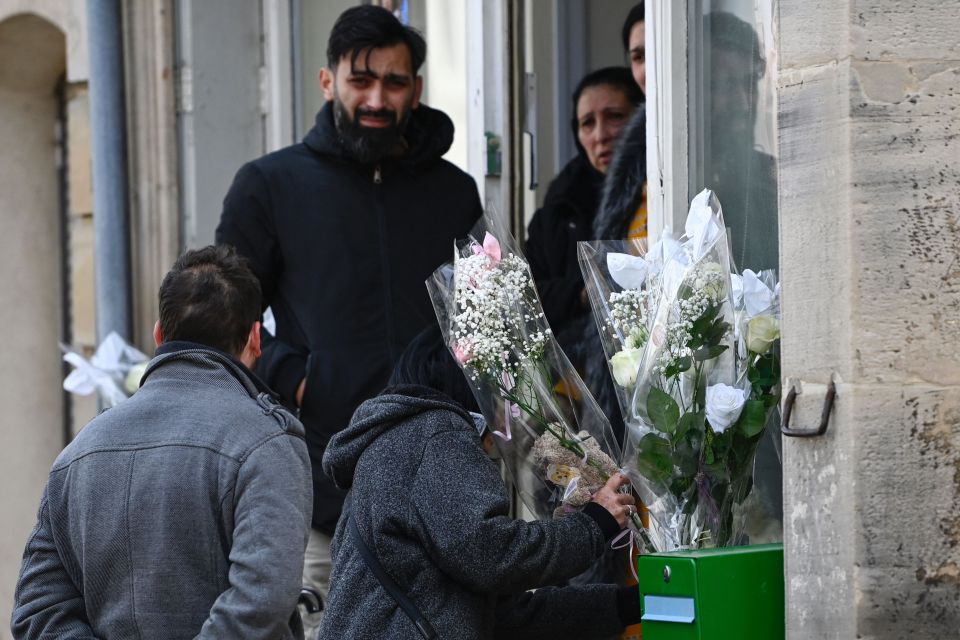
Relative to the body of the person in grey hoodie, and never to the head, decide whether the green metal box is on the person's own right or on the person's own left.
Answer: on the person's own right

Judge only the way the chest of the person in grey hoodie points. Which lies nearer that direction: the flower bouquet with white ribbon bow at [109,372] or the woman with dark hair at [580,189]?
the woman with dark hair

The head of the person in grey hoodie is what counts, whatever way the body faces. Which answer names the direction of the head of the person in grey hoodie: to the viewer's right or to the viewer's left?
to the viewer's right

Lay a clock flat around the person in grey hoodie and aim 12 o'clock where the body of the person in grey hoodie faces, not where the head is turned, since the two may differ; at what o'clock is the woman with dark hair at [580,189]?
The woman with dark hair is roughly at 11 o'clock from the person in grey hoodie.

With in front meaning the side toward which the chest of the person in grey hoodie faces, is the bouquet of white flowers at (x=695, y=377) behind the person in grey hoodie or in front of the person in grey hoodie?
in front

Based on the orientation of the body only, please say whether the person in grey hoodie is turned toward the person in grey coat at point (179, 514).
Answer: no

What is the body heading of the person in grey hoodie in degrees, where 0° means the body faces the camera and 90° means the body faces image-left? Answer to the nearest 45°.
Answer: approximately 225°

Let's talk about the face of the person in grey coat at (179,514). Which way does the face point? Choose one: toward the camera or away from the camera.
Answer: away from the camera

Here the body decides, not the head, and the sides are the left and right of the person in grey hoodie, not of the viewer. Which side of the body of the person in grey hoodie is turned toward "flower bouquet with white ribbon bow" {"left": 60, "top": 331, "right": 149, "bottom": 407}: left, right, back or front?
left

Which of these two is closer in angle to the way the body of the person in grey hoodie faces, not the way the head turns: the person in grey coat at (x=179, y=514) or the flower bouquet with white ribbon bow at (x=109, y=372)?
the flower bouquet with white ribbon bow
